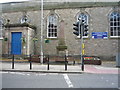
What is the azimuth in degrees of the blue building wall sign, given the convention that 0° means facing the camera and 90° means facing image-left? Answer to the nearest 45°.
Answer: approximately 0°
